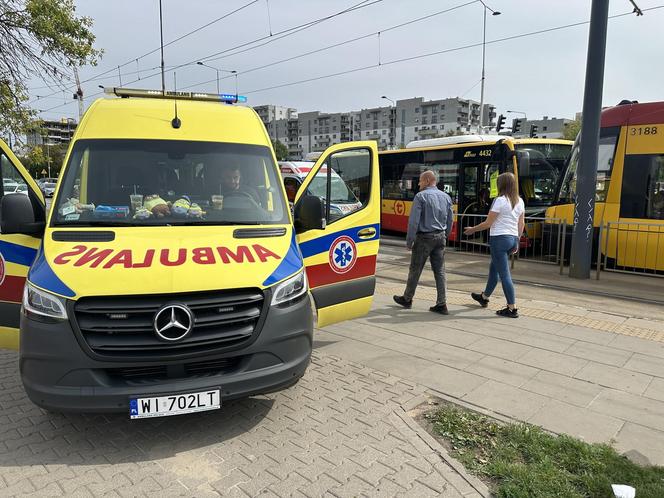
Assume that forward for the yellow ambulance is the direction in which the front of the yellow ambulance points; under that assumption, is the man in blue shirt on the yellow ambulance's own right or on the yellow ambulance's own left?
on the yellow ambulance's own left

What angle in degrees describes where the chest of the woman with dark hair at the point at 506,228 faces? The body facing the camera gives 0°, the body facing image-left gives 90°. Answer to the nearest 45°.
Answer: approximately 135°

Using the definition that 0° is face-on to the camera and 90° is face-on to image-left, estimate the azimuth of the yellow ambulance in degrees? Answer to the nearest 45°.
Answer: approximately 0°

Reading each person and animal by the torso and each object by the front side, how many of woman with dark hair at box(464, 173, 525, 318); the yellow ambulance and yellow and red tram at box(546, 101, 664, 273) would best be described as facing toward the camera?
1

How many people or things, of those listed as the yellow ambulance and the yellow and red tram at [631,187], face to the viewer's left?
1

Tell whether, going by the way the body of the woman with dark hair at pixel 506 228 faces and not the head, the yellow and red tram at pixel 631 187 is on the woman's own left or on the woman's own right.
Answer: on the woman's own right

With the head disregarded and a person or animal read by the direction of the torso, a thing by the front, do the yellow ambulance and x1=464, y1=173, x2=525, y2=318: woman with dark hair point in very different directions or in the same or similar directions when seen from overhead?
very different directions

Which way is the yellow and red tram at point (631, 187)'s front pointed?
to the viewer's left
